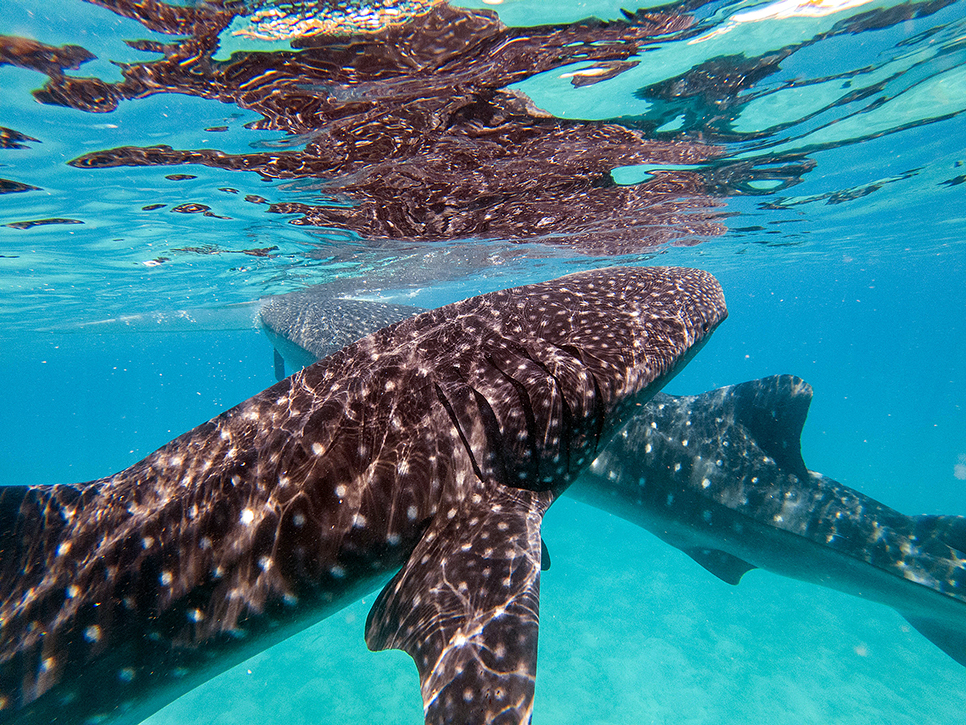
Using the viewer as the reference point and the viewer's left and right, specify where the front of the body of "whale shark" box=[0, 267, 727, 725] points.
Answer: facing away from the viewer and to the right of the viewer

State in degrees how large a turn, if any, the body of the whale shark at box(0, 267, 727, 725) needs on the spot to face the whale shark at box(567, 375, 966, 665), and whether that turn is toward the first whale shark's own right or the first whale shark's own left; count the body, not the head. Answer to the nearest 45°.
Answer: approximately 45° to the first whale shark's own right

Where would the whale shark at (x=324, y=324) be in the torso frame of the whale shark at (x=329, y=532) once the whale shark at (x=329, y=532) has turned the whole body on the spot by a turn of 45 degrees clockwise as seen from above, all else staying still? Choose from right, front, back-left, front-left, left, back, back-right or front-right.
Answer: left
